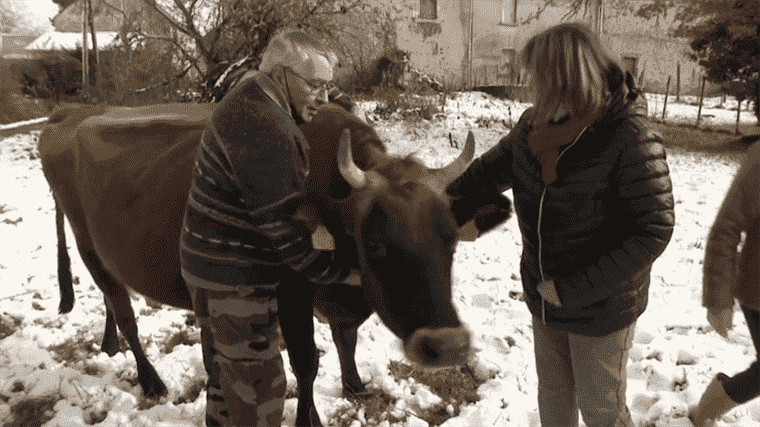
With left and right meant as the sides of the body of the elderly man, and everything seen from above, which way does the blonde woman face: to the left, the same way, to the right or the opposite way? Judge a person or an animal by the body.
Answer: the opposite way

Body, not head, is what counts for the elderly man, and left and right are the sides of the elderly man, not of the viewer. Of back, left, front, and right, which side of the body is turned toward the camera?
right

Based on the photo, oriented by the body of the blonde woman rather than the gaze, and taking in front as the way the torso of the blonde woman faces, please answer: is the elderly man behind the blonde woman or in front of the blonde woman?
in front

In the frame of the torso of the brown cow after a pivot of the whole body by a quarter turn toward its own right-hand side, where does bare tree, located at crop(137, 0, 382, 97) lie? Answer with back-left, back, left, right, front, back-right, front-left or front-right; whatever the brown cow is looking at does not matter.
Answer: back-right

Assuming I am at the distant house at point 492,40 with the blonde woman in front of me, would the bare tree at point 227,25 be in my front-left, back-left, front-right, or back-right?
front-right

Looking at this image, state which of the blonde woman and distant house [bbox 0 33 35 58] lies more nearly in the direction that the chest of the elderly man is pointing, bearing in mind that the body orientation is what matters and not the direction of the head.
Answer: the blonde woman

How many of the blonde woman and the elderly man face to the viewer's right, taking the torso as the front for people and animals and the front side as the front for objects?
1

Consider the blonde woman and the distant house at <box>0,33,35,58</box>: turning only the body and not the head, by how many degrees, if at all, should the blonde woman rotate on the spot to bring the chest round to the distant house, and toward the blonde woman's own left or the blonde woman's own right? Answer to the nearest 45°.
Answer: approximately 90° to the blonde woman's own right

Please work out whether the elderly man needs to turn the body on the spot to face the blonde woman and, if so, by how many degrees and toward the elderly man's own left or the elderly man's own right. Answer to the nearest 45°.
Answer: approximately 45° to the elderly man's own right

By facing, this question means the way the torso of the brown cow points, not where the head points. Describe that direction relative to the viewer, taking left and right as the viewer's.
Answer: facing the viewer and to the right of the viewer

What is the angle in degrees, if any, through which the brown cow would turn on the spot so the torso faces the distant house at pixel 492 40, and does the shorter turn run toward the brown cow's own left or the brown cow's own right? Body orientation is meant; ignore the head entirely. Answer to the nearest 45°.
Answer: approximately 90° to the brown cow's own left

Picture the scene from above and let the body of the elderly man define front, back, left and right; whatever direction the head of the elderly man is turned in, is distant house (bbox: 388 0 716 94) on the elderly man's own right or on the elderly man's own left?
on the elderly man's own left

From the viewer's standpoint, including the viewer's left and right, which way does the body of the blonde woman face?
facing the viewer and to the left of the viewer

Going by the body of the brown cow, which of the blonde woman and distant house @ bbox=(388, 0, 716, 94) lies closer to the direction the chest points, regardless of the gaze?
the blonde woman
